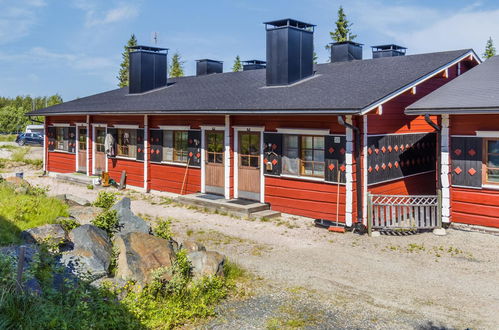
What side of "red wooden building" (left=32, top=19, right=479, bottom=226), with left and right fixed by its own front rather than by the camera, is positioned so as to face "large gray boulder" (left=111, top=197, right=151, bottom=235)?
front

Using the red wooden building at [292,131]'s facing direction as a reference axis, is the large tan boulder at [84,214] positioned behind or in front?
in front

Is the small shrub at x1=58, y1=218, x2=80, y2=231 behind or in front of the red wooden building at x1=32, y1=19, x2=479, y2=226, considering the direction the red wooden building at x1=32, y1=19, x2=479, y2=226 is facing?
in front

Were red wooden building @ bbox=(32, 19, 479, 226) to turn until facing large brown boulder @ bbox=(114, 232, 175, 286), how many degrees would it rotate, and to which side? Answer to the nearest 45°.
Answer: approximately 45° to its left

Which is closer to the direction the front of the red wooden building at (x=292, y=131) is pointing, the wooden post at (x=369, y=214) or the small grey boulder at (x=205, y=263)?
the small grey boulder

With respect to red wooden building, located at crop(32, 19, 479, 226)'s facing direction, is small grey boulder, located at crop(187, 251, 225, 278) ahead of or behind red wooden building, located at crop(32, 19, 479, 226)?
ahead

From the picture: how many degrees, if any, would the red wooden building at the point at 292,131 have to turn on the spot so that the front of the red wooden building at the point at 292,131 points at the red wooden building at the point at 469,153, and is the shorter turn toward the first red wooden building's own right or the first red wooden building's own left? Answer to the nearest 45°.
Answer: approximately 90° to the first red wooden building's own left

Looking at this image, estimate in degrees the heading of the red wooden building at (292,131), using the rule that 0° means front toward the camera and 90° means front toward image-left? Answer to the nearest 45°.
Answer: approximately 45°
